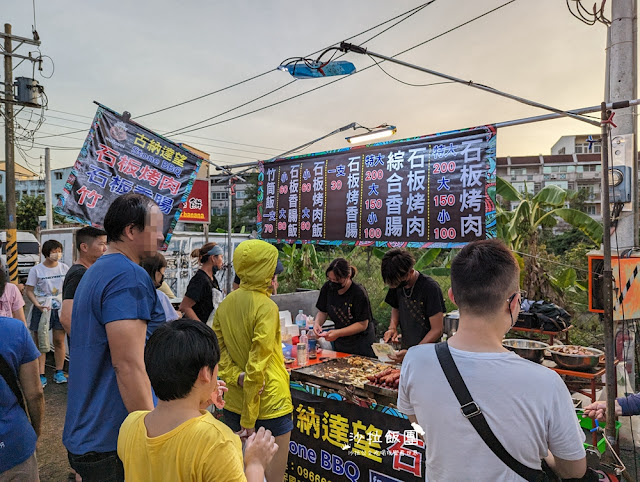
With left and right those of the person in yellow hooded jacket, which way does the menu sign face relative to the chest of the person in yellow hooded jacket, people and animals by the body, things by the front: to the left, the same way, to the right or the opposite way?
the opposite way

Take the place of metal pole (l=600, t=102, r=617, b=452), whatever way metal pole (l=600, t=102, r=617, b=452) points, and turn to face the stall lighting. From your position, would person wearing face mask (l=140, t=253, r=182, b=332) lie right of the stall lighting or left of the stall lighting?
left

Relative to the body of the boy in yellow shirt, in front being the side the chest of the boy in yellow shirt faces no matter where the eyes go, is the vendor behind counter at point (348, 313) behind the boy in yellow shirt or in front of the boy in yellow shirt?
in front

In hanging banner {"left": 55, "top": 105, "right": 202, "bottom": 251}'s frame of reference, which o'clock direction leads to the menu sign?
The menu sign is roughly at 10 o'clock from the hanging banner.

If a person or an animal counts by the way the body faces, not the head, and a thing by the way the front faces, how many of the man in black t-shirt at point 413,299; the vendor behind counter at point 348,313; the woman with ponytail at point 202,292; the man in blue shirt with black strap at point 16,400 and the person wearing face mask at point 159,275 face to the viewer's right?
2

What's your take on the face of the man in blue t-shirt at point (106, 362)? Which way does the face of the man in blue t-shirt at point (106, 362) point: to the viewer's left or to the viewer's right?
to the viewer's right

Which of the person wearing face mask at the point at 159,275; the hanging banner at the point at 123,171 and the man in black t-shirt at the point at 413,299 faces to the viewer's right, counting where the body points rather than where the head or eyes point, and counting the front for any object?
the person wearing face mask
